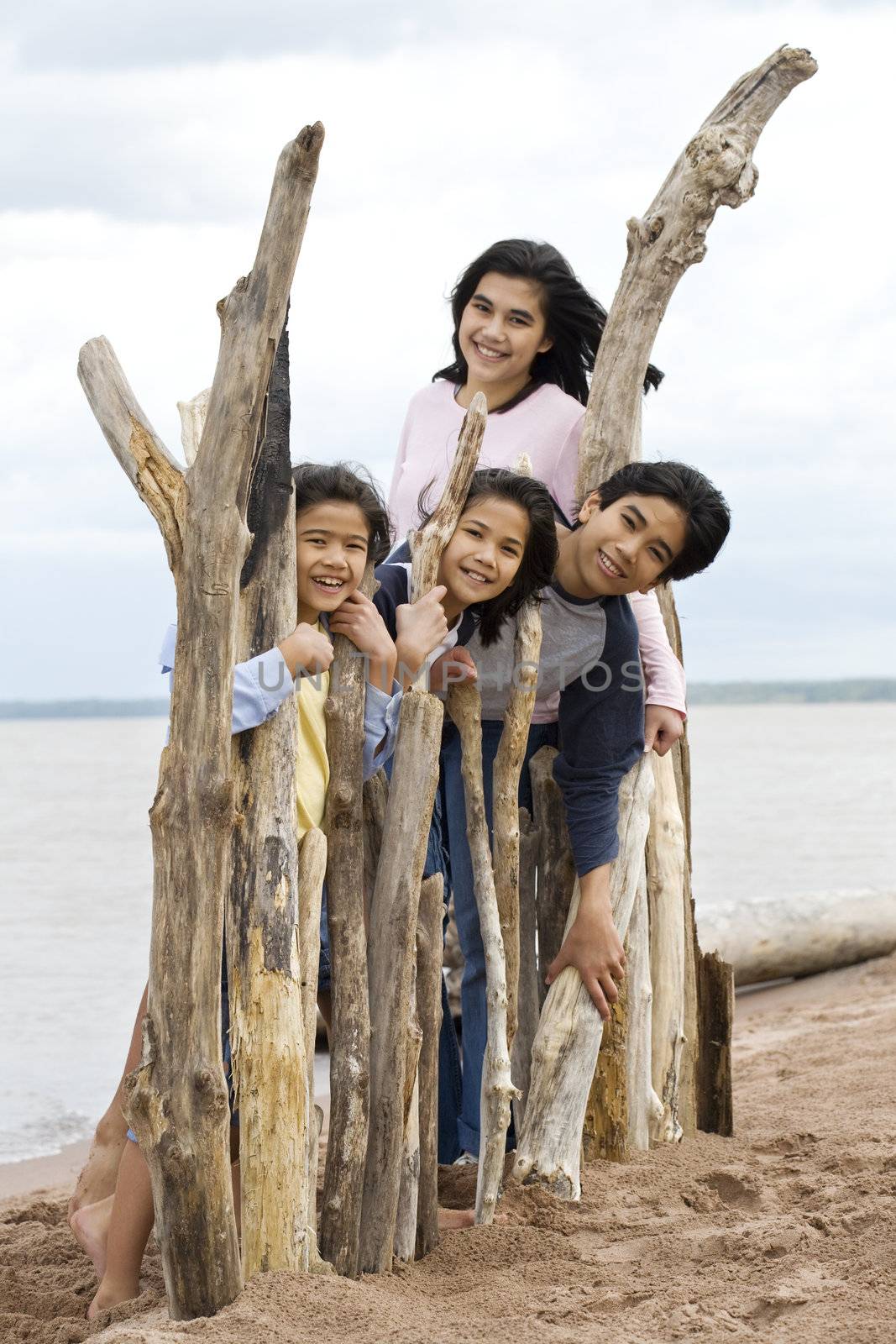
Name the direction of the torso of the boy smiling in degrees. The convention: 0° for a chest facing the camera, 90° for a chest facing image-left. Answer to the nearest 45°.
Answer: approximately 0°

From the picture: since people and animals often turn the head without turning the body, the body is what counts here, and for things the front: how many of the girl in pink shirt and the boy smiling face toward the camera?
2

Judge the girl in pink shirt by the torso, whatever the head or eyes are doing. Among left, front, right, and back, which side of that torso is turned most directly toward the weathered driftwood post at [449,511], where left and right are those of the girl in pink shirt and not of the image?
front

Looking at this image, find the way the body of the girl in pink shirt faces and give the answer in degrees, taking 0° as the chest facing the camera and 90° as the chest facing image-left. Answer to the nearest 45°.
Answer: approximately 0°

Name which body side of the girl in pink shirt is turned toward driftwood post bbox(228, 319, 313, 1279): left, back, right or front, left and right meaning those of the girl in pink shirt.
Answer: front
